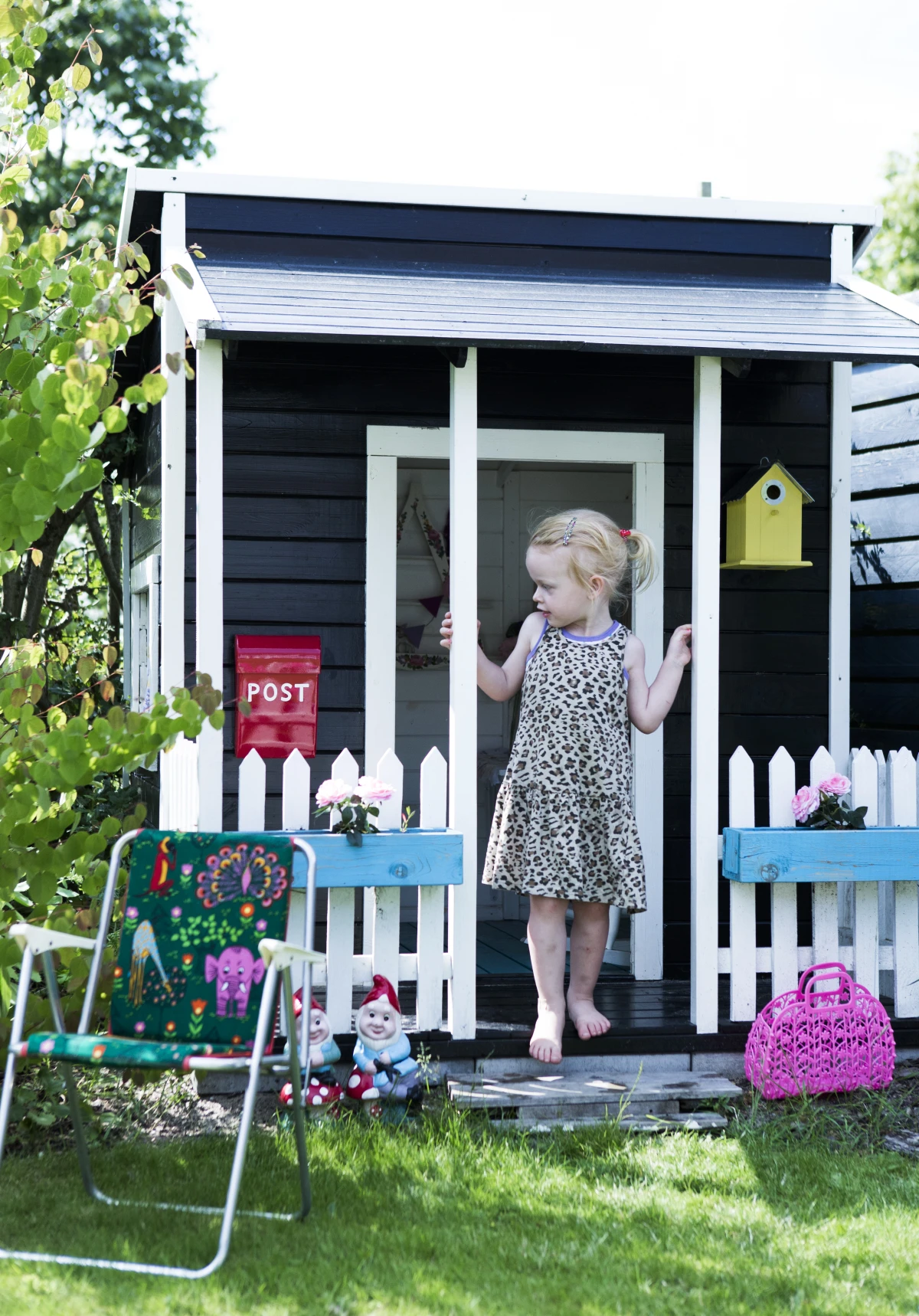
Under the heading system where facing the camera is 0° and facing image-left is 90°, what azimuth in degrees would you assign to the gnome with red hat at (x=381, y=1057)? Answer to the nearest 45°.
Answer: approximately 0°

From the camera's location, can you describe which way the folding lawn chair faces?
facing the viewer and to the left of the viewer

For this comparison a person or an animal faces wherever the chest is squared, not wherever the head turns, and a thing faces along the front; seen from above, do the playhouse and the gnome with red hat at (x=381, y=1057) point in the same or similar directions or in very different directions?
same or similar directions

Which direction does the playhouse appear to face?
toward the camera

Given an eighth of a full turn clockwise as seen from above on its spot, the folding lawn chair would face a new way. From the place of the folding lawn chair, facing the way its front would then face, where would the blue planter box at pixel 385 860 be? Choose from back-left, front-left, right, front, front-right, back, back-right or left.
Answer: back-right

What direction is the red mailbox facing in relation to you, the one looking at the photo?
facing the viewer

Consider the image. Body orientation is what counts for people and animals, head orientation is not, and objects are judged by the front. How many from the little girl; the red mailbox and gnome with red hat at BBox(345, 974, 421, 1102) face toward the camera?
3

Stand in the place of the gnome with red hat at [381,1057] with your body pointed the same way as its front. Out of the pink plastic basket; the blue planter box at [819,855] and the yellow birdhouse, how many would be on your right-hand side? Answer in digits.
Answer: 0

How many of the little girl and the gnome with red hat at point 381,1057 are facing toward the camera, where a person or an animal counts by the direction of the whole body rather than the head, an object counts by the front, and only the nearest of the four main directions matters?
2

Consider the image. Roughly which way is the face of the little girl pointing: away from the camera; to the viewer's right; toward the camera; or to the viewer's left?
to the viewer's left

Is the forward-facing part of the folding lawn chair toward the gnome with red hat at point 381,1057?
no

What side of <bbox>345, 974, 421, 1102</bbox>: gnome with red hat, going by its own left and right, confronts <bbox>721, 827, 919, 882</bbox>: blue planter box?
left
